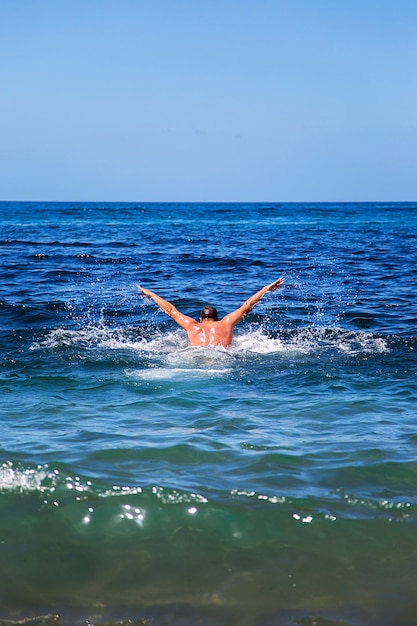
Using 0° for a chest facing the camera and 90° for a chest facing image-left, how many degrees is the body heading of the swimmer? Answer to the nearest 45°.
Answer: approximately 180°
